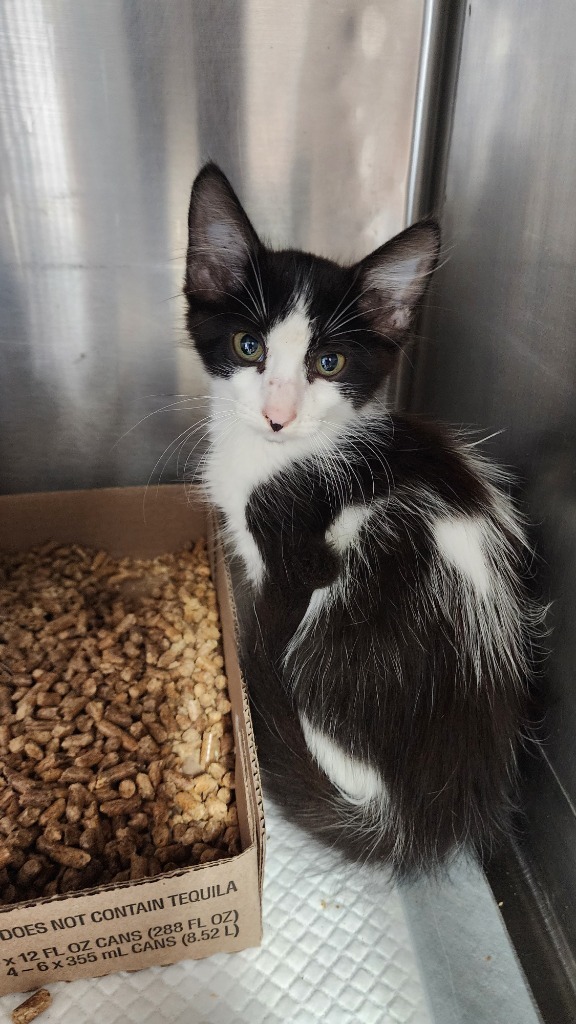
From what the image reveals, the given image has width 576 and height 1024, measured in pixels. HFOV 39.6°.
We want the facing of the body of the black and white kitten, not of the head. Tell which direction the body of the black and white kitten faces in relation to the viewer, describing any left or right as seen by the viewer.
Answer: facing to the left of the viewer
